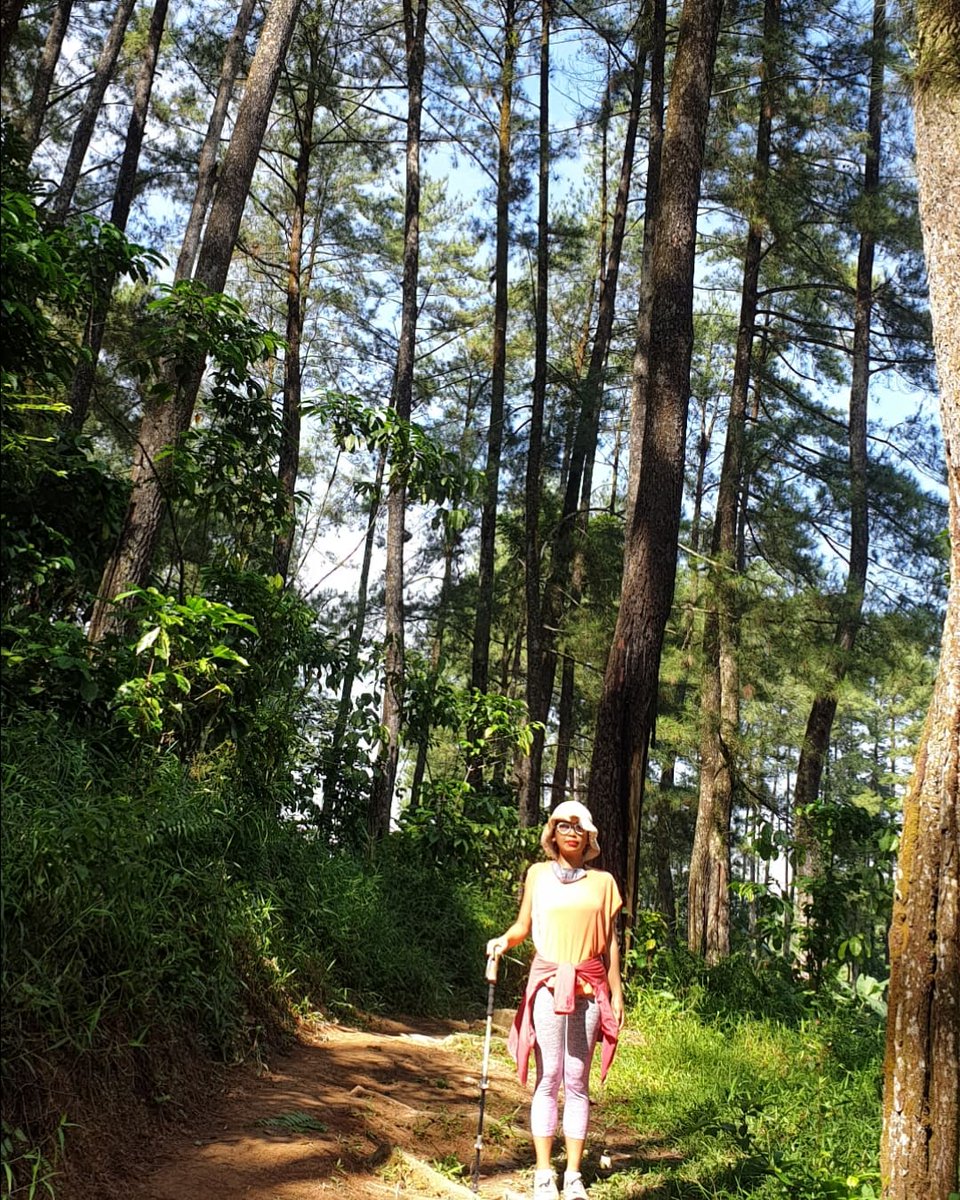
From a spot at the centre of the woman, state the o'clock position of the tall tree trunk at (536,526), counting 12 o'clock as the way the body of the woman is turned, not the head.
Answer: The tall tree trunk is roughly at 6 o'clock from the woman.

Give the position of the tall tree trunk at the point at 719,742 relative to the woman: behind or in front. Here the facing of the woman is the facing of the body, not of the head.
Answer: behind

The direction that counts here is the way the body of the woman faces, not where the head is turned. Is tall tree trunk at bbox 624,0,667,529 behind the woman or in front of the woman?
behind

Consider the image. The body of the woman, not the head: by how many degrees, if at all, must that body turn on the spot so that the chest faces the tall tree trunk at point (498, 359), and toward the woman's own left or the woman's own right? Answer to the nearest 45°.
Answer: approximately 180°

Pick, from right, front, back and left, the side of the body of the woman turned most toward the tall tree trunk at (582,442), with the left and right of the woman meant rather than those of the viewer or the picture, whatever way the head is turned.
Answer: back

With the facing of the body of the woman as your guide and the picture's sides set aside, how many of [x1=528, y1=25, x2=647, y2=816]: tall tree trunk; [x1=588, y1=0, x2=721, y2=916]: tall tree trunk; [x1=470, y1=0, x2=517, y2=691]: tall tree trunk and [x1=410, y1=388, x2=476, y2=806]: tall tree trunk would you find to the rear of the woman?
4

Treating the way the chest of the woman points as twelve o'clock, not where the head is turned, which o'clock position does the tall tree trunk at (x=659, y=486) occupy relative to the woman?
The tall tree trunk is roughly at 6 o'clock from the woman.

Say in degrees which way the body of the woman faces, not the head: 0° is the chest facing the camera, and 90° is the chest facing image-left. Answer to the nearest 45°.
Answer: approximately 0°
